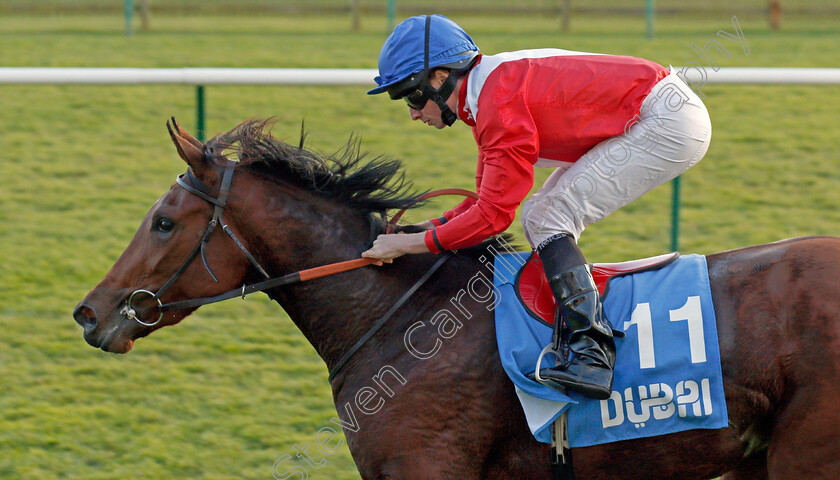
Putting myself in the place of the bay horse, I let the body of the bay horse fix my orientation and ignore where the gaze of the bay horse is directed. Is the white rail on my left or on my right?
on my right

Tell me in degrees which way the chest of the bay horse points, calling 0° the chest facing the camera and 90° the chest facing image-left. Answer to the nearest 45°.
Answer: approximately 90°

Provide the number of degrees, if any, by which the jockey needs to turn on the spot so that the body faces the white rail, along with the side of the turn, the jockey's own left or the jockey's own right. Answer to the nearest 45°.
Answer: approximately 45° to the jockey's own right

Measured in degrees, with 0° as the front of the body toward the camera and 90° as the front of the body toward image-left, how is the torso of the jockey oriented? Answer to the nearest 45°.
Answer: approximately 90°
